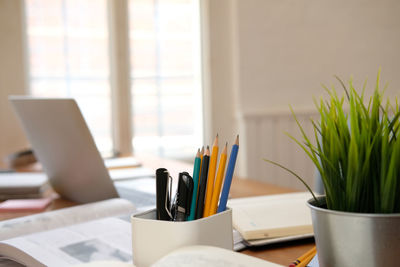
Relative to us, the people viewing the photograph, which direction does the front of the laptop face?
facing away from the viewer and to the right of the viewer

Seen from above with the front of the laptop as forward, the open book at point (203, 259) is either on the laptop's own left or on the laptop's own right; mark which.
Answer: on the laptop's own right

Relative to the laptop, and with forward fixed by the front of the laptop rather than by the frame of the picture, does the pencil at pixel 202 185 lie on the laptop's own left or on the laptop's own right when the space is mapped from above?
on the laptop's own right

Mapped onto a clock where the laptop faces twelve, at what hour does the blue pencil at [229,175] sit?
The blue pencil is roughly at 4 o'clock from the laptop.

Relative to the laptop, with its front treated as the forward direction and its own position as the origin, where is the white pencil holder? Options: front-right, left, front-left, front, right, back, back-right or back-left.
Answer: back-right

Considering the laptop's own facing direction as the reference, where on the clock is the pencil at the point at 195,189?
The pencil is roughly at 4 o'clock from the laptop.
